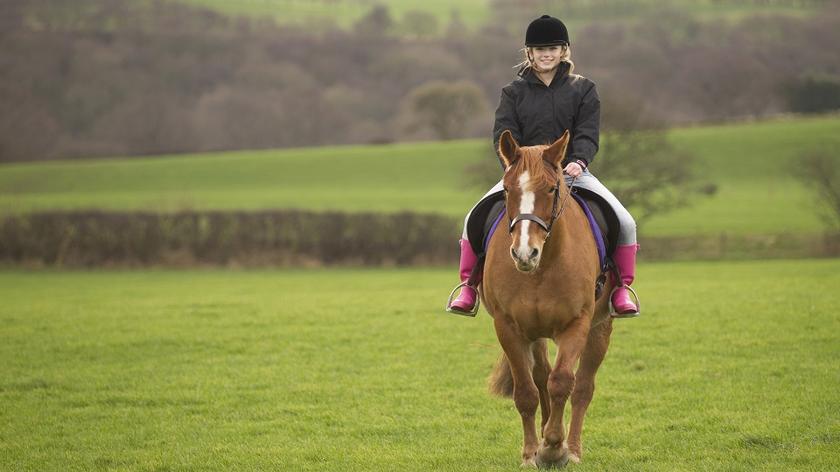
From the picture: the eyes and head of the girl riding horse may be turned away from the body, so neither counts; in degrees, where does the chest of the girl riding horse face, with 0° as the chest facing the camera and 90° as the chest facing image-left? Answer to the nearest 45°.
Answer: approximately 0°

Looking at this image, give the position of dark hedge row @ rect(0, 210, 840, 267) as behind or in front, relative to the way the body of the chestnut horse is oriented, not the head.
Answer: behind

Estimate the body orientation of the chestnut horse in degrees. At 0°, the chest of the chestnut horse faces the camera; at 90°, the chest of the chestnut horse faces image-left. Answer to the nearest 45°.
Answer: approximately 0°

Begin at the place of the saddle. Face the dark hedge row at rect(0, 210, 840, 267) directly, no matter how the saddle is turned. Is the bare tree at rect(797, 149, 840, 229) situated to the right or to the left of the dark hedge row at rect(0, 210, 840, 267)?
right

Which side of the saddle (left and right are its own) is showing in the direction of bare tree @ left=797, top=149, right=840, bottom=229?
back

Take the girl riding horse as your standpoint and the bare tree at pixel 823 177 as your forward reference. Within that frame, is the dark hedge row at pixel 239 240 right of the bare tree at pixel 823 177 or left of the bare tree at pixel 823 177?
left
